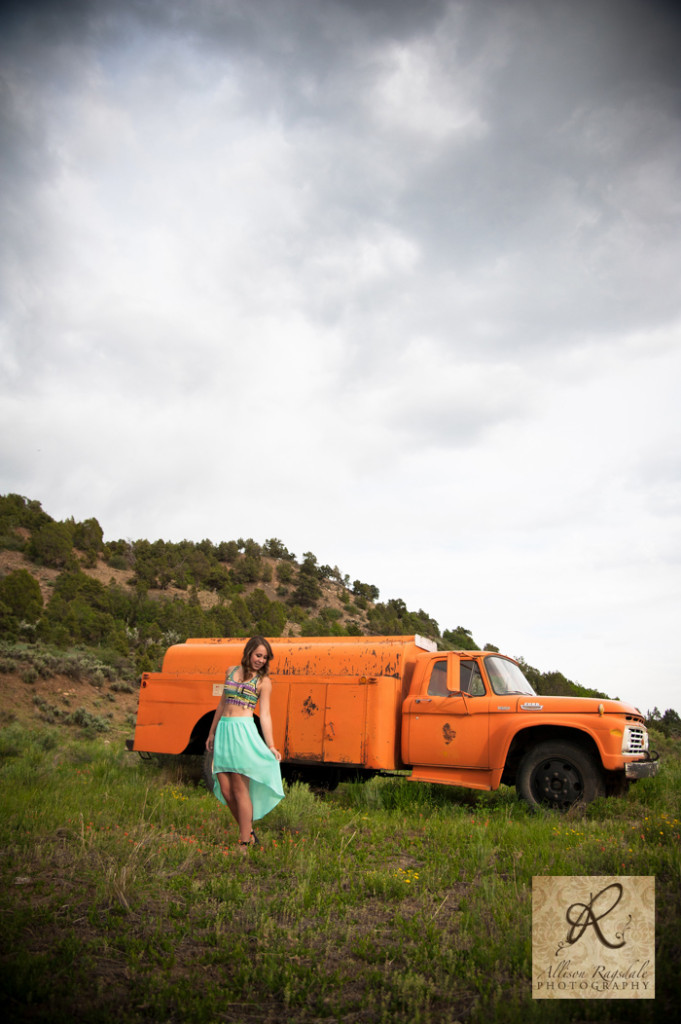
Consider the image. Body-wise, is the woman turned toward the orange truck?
no

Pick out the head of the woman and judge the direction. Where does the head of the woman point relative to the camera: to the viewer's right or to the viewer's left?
to the viewer's right

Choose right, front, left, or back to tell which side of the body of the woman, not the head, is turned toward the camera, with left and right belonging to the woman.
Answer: front
